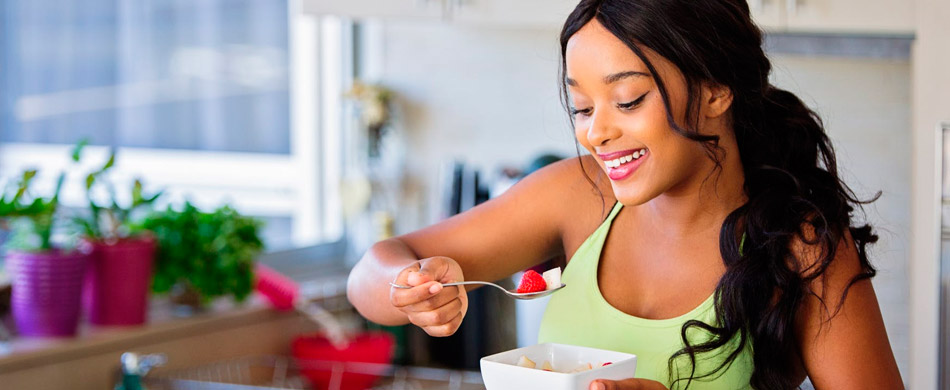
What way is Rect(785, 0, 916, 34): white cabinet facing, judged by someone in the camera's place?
facing the viewer

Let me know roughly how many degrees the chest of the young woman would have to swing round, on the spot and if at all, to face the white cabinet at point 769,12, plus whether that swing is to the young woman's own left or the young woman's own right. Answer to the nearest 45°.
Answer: approximately 135° to the young woman's own right

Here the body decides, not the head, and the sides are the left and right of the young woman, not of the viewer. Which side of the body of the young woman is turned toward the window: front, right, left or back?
right

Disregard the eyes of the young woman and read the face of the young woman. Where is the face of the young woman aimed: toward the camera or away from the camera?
toward the camera

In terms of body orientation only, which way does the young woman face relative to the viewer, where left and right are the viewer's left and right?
facing the viewer and to the left of the viewer

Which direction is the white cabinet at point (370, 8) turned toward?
toward the camera

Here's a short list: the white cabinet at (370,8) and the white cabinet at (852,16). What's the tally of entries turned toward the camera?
2

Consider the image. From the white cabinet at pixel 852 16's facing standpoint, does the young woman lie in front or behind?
in front
